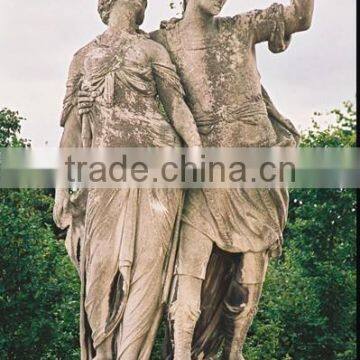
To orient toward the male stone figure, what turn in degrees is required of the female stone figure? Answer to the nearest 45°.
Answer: approximately 90° to its left

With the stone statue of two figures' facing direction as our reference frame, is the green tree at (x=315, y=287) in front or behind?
behind

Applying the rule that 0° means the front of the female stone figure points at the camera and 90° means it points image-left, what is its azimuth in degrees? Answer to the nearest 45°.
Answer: approximately 0°
